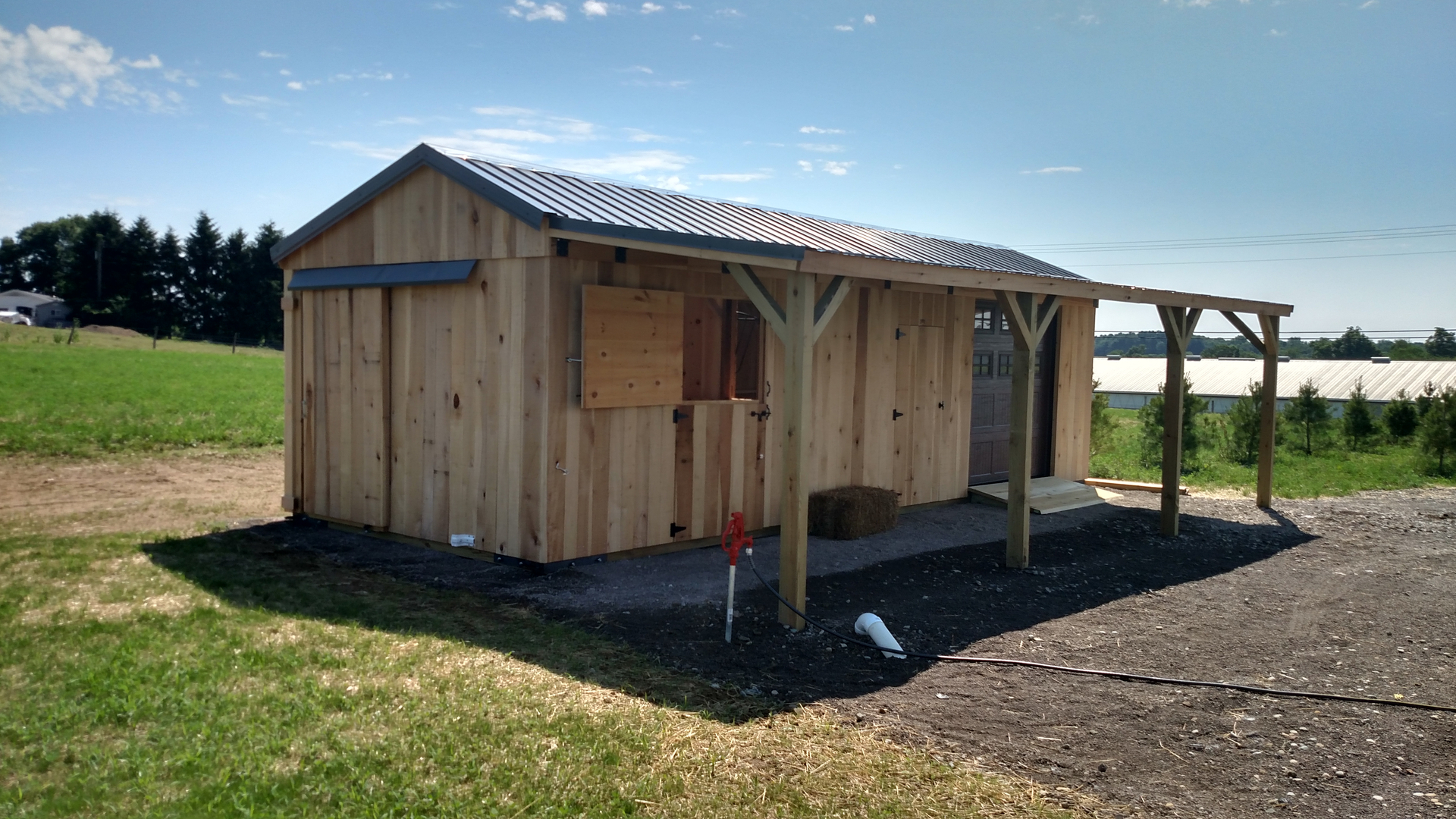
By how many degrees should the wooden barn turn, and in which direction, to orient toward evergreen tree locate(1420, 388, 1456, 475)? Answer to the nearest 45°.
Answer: approximately 90° to its left

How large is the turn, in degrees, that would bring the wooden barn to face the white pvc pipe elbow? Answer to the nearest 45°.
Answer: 0° — it already faces it

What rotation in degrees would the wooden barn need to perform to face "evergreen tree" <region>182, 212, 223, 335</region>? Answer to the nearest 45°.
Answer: approximately 180°

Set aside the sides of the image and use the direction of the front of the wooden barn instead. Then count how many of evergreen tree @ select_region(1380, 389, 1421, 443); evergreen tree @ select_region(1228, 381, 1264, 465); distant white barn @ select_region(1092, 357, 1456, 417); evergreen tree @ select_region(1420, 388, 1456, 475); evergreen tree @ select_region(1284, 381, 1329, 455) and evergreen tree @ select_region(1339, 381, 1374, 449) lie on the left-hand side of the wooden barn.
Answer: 6

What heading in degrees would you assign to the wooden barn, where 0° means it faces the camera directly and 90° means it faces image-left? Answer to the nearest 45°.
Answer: approximately 315°

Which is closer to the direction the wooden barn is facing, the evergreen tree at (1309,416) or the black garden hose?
the black garden hose

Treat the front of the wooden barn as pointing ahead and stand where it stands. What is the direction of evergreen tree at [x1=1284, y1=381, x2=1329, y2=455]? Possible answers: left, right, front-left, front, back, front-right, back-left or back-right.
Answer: left

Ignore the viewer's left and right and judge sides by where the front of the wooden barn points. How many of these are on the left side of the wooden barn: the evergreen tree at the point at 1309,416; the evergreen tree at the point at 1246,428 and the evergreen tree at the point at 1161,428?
3

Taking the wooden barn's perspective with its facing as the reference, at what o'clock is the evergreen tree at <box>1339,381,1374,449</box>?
The evergreen tree is roughly at 9 o'clock from the wooden barn.

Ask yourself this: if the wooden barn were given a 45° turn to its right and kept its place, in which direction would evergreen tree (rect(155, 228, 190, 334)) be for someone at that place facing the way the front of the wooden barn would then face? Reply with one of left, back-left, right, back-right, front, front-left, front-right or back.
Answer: back-right

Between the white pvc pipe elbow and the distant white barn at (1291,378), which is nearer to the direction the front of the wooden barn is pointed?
the white pvc pipe elbow

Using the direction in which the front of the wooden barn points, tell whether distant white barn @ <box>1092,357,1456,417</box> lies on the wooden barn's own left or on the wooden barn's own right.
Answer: on the wooden barn's own left

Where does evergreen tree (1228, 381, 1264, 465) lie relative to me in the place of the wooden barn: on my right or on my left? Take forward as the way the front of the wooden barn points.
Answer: on my left

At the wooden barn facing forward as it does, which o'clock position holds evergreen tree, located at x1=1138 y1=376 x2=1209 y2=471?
The evergreen tree is roughly at 9 o'clock from the wooden barn.

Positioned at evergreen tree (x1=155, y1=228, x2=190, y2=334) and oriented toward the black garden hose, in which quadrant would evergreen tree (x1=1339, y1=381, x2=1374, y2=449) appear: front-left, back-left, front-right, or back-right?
front-left
